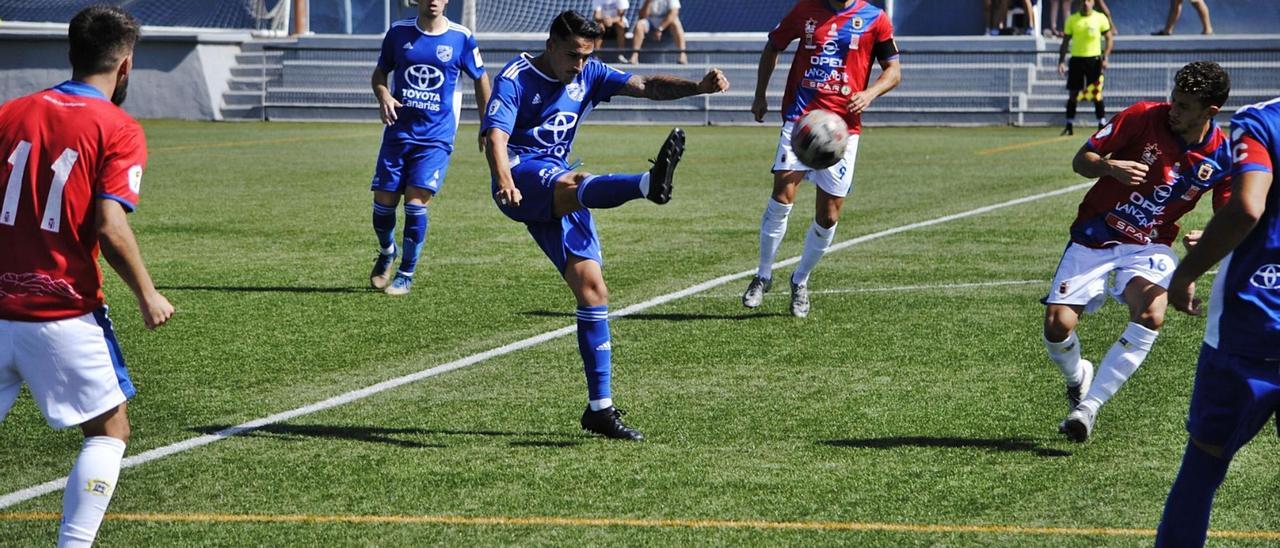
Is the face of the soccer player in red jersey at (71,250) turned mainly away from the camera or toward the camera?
away from the camera

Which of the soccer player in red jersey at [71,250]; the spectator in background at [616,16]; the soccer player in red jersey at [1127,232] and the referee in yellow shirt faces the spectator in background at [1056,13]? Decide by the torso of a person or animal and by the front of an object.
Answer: the soccer player in red jersey at [71,250]

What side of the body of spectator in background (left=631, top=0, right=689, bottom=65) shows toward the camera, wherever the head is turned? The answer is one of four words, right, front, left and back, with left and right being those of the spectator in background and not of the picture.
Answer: front

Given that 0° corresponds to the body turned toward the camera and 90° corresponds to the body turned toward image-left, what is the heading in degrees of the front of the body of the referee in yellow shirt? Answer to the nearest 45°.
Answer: approximately 0°

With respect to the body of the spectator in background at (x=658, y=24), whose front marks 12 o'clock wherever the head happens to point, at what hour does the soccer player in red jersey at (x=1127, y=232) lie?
The soccer player in red jersey is roughly at 12 o'clock from the spectator in background.

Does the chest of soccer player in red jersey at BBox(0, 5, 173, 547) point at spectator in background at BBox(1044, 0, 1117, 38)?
yes

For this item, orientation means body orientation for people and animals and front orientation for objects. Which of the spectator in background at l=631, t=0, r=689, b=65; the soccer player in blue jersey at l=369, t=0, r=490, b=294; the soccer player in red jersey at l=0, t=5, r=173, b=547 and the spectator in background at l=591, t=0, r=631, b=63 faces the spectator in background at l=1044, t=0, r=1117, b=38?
the soccer player in red jersey

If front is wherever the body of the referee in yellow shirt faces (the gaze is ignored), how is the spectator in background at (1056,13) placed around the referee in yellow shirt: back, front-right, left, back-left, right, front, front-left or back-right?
back

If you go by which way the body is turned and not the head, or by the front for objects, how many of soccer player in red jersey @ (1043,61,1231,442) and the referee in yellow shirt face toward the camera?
2

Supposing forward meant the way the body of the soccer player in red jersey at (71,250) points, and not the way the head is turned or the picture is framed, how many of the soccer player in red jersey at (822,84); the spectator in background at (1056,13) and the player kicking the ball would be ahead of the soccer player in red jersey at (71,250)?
3

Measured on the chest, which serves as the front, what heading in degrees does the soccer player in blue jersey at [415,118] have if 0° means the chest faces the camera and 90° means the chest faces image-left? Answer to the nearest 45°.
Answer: approximately 0°

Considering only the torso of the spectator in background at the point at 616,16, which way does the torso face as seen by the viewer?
toward the camera

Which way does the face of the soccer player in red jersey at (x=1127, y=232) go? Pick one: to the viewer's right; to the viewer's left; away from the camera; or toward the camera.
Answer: to the viewer's left

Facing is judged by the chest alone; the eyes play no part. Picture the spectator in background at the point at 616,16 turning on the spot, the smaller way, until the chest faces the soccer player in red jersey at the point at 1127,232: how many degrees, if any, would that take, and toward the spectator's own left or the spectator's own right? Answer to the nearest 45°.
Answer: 0° — they already face them

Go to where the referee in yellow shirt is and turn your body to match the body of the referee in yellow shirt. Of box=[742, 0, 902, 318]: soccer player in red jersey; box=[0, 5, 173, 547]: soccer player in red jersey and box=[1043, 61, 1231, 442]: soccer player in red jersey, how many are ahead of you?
3

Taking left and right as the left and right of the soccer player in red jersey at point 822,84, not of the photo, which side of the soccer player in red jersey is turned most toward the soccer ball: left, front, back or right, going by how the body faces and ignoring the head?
front

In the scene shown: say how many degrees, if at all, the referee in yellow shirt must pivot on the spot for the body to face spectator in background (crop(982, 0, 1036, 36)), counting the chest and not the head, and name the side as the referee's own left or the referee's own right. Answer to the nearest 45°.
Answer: approximately 180°

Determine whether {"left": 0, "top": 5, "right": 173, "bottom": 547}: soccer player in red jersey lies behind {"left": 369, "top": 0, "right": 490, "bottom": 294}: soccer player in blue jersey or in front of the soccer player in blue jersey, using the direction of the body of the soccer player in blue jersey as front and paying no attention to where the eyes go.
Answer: in front
